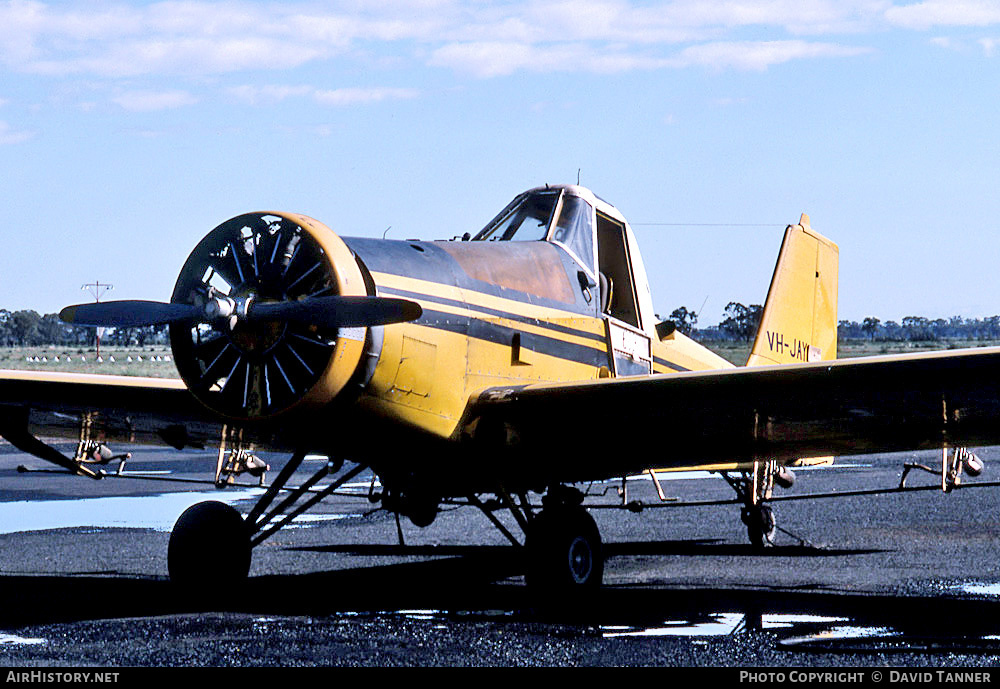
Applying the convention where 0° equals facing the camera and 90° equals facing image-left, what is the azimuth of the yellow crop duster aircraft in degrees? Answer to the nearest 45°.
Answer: approximately 45°
